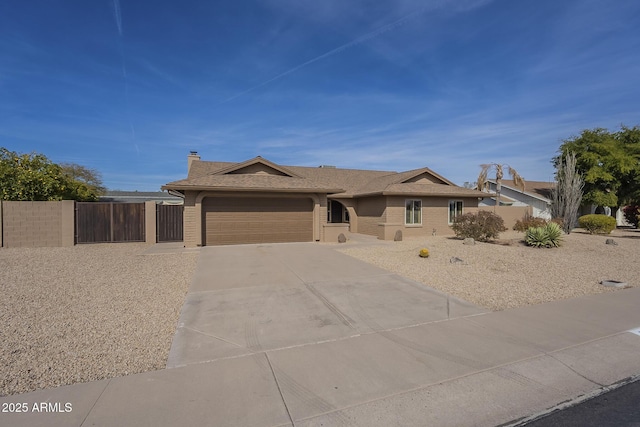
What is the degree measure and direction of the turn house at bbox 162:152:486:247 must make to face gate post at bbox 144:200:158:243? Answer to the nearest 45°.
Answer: approximately 90° to its right

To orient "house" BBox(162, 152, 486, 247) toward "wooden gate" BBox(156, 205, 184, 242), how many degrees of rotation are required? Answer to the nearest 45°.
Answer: approximately 90° to its right

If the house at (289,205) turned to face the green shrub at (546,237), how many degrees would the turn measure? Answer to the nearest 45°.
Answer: approximately 90° to its left

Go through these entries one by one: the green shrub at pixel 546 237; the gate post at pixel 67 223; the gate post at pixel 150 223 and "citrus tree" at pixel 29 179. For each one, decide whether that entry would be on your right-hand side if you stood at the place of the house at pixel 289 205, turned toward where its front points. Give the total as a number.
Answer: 3

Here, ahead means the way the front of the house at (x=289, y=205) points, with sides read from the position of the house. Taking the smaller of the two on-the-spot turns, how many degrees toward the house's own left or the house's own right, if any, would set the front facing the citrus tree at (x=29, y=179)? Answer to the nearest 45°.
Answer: approximately 90° to the house's own right

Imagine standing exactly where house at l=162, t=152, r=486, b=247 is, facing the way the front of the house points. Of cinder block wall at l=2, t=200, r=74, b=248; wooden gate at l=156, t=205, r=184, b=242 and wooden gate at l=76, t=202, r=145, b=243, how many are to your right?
3

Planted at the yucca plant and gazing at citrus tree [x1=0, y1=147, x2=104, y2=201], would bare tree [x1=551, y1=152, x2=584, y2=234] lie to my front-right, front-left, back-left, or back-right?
back-right

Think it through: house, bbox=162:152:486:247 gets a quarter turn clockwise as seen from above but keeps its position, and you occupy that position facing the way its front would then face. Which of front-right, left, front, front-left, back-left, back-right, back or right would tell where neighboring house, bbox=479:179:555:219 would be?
back-right

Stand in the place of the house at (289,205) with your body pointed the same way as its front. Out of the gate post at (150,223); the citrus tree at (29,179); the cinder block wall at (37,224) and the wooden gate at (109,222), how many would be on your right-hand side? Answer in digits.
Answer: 4

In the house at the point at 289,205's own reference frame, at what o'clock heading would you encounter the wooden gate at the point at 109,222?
The wooden gate is roughly at 3 o'clock from the house.

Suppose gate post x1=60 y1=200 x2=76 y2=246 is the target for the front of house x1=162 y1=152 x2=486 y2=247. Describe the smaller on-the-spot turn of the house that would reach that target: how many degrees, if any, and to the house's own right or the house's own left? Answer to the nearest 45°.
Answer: approximately 90° to the house's own right

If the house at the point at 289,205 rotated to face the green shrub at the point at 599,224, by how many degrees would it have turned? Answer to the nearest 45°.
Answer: approximately 90° to its left

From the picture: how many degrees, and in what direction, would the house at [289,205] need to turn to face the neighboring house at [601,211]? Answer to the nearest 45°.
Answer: approximately 135° to its left

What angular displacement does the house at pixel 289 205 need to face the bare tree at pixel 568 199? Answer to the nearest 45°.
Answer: approximately 90° to its left

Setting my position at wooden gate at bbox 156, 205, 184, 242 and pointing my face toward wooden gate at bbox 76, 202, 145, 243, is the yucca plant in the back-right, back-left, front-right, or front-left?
back-left
